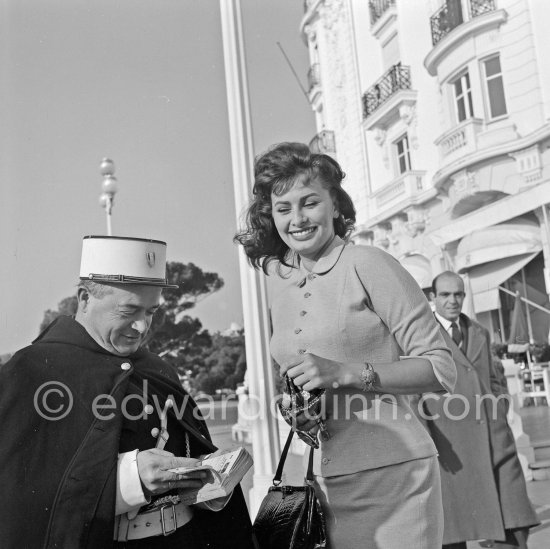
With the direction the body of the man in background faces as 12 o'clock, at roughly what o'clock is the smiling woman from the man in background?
The smiling woman is roughly at 12 o'clock from the man in background.

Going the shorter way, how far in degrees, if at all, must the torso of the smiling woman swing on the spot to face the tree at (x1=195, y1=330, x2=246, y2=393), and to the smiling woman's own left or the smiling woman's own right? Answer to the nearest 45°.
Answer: approximately 135° to the smiling woman's own right

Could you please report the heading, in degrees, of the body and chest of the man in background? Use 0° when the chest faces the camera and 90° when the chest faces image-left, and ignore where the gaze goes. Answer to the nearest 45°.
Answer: approximately 0°

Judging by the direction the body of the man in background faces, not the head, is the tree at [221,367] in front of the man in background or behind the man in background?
behind

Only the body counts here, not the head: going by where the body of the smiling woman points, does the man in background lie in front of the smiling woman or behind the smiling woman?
behind

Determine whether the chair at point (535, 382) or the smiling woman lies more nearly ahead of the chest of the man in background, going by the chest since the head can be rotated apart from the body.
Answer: the smiling woman

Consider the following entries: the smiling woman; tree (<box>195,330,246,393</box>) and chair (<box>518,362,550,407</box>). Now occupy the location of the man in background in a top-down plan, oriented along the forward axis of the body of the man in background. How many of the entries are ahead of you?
1

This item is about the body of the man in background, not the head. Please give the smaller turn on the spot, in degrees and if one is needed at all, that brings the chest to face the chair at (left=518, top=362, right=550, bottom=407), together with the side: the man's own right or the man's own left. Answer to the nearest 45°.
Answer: approximately 180°

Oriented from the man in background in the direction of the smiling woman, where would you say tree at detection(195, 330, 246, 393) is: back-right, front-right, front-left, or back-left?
back-right
